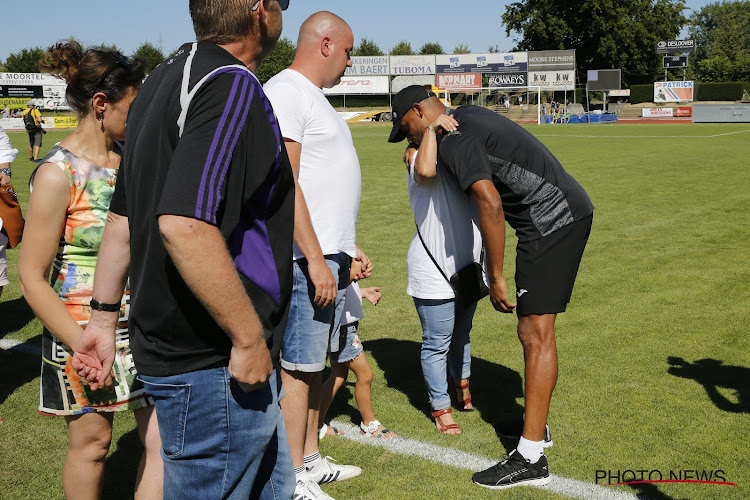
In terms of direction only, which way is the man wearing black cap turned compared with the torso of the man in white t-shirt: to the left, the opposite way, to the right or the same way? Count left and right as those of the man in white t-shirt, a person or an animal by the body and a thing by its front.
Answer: the opposite way

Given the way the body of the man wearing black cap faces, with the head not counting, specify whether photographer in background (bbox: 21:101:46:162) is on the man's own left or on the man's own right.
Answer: on the man's own right

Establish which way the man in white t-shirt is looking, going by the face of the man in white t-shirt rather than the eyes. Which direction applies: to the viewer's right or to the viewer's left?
to the viewer's right

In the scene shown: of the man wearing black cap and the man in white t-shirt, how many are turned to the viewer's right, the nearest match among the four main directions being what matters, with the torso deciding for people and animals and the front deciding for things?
1

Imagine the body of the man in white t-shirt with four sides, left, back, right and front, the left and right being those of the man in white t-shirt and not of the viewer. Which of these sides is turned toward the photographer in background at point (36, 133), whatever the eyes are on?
left

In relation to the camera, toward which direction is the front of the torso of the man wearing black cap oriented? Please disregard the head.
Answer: to the viewer's left

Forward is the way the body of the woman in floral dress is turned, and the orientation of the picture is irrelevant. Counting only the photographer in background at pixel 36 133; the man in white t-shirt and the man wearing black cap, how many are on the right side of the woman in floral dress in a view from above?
0

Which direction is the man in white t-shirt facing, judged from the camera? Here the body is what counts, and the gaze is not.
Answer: to the viewer's right

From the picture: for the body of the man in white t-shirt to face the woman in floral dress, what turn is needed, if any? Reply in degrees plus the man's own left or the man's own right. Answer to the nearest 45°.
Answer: approximately 135° to the man's own right

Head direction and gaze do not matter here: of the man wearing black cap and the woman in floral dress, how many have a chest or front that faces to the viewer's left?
1

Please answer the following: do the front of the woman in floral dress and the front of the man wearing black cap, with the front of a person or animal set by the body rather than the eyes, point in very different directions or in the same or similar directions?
very different directions

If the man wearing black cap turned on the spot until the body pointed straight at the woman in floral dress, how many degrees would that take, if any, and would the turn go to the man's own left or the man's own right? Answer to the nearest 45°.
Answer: approximately 45° to the man's own left

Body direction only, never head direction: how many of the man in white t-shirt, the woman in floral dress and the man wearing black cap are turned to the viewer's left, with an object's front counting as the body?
1

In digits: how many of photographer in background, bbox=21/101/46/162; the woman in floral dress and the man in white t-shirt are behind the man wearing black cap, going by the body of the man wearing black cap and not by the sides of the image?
0

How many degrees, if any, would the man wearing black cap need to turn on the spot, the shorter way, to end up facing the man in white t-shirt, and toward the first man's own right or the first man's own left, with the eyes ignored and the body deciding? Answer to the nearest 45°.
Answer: approximately 45° to the first man's own left

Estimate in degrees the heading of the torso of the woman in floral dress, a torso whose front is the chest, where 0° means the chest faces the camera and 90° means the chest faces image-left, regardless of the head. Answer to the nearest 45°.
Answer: approximately 315°

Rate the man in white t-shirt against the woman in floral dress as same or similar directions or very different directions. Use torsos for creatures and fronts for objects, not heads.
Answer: same or similar directions

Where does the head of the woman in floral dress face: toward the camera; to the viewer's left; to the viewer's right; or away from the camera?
to the viewer's right
